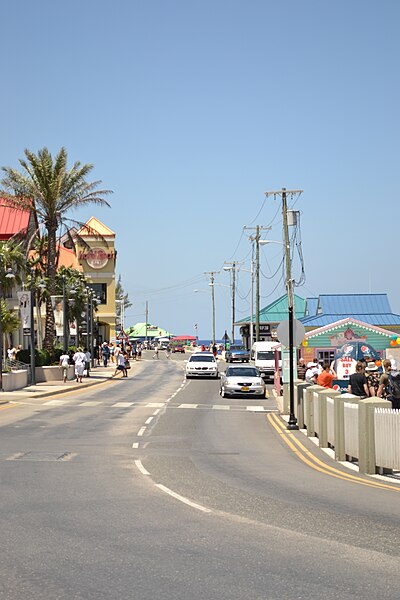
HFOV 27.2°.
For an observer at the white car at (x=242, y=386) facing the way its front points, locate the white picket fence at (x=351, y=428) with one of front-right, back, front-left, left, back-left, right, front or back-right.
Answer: front

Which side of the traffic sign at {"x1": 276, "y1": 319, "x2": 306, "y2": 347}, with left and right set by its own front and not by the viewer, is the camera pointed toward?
back

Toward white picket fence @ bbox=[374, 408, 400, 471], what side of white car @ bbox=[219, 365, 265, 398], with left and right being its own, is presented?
front

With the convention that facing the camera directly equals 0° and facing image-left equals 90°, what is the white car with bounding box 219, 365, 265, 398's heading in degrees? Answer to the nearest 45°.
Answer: approximately 0°

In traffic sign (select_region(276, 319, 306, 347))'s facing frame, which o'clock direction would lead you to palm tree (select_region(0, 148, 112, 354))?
The palm tree is roughly at 11 o'clock from the traffic sign.

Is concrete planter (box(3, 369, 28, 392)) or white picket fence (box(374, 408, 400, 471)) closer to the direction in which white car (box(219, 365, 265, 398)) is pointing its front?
the white picket fence

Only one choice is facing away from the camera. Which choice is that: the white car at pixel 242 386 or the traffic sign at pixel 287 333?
the traffic sign

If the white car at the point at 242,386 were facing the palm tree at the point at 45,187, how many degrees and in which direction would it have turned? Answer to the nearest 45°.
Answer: approximately 135° to its right

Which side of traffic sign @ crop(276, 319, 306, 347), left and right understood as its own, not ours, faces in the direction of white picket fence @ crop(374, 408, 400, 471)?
back

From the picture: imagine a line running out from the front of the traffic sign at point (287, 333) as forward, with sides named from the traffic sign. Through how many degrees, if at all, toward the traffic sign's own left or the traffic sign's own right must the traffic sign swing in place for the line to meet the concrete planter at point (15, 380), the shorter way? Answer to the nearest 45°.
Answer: approximately 45° to the traffic sign's own left
